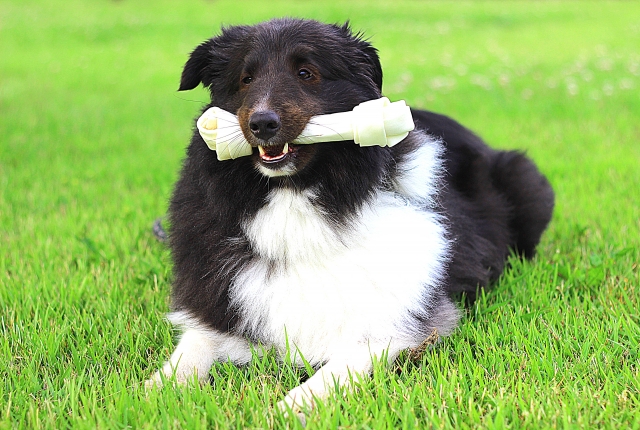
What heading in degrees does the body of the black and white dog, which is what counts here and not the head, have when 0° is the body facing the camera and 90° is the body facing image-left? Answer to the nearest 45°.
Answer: approximately 45°
